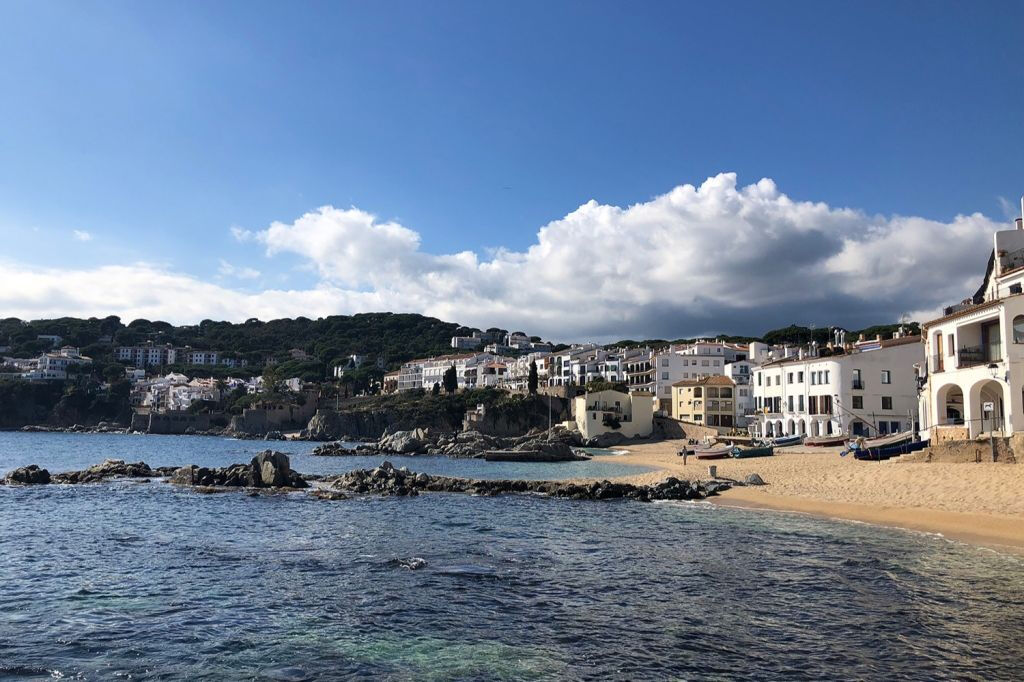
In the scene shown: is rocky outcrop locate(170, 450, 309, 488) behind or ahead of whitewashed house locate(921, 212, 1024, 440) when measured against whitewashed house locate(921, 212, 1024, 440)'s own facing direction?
ahead

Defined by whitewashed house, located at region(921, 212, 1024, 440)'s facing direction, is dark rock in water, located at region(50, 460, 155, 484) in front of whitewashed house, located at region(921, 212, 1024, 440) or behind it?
in front

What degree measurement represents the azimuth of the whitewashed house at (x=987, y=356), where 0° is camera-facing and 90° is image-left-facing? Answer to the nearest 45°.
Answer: approximately 45°
